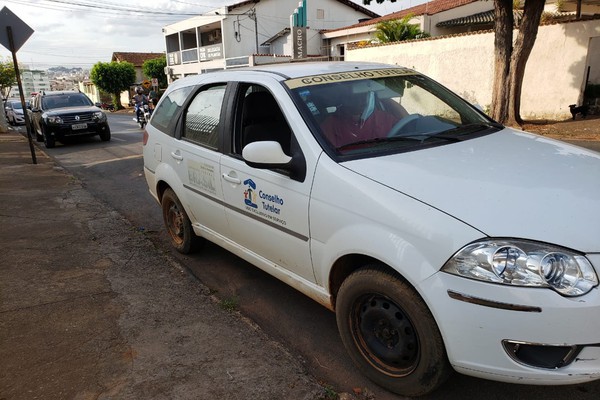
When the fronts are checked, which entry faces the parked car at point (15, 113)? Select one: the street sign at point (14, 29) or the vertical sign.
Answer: the street sign

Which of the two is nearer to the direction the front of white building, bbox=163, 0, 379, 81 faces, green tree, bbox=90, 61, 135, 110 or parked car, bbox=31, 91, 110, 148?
the parked car

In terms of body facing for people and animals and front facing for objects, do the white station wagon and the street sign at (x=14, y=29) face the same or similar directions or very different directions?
very different directions

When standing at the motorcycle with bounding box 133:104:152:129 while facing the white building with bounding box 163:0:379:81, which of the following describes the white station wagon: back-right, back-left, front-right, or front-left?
back-right

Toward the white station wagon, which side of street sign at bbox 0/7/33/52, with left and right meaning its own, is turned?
back

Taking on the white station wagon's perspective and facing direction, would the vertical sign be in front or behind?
behind

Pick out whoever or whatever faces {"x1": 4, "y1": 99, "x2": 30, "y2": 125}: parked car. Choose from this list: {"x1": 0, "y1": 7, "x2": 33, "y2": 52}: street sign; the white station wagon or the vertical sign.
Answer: the street sign

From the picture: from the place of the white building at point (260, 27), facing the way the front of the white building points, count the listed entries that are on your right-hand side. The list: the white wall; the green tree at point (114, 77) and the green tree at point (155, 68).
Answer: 2

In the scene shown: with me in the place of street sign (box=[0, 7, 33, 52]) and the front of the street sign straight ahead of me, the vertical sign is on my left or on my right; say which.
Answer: on my right

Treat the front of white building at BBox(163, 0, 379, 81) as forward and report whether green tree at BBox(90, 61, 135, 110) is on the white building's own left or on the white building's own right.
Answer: on the white building's own right

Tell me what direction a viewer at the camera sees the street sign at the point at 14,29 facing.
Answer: facing away from the viewer

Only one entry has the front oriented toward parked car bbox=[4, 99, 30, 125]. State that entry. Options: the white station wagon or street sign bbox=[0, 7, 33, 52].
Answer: the street sign

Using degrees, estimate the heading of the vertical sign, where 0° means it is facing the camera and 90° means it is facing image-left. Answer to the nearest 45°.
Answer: approximately 0°

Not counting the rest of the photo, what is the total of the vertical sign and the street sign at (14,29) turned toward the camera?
1
